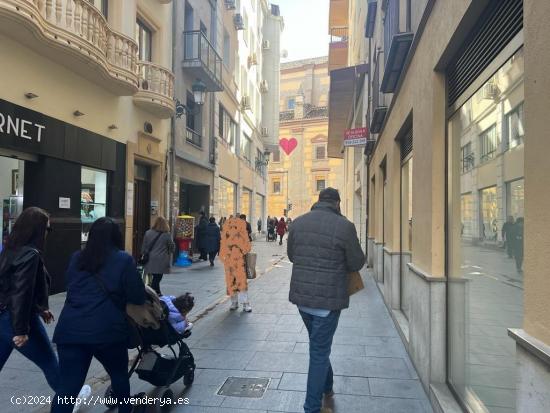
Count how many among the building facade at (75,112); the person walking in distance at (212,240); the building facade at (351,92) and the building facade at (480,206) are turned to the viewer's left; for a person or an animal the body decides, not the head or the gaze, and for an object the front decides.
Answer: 2

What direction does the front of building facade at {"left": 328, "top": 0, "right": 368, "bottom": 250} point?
to the viewer's left

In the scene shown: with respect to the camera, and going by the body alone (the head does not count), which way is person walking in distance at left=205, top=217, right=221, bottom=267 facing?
away from the camera

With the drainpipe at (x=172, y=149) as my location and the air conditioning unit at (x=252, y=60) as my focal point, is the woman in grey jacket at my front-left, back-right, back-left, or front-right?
back-right

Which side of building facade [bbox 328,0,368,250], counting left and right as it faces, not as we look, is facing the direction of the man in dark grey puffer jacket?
left

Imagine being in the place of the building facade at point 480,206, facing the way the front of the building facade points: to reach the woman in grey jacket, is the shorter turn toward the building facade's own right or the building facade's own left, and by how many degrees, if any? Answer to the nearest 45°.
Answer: approximately 45° to the building facade's own right

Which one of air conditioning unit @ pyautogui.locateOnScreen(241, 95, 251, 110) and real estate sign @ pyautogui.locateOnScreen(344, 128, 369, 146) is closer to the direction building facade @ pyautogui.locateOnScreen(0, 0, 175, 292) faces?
the real estate sign

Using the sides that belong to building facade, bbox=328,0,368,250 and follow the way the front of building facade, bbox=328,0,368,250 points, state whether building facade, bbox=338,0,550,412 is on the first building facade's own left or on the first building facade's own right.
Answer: on the first building facade's own left

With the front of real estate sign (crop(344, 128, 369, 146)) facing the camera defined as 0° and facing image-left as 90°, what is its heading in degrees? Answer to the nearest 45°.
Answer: approximately 0°

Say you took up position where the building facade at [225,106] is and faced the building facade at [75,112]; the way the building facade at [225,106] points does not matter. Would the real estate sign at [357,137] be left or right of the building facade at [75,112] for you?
left

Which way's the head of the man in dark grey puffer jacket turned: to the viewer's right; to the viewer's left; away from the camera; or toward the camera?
away from the camera

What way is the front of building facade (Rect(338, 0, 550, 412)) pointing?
to the viewer's left

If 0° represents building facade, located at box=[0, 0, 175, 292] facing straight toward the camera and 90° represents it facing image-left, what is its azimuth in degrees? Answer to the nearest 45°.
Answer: approximately 315°

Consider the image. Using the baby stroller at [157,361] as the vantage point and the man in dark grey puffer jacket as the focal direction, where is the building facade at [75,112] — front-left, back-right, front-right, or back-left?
back-left
